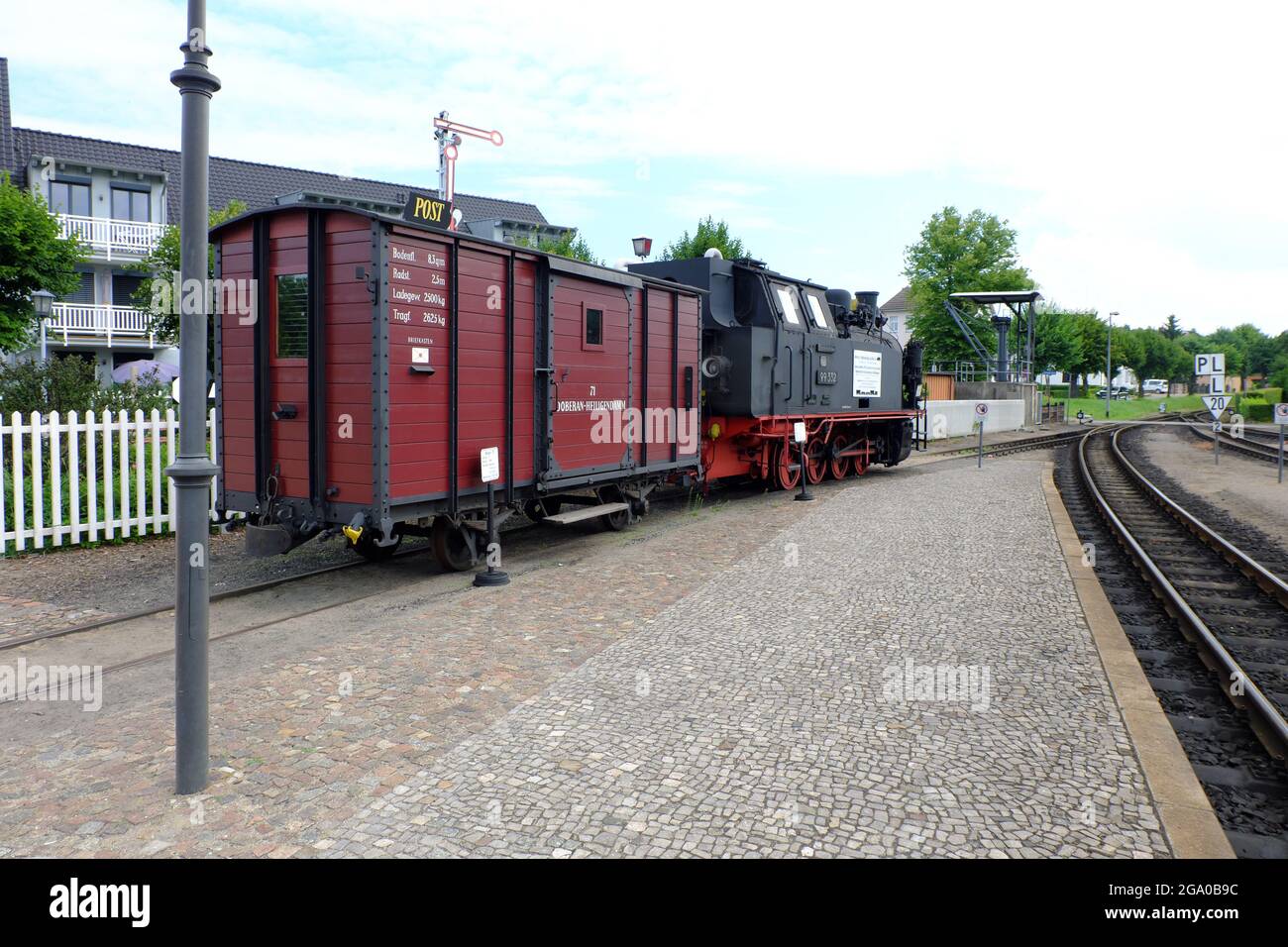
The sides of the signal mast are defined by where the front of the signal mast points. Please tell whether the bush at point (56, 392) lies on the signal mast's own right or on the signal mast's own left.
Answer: on the signal mast's own right

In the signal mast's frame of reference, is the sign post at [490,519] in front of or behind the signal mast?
in front

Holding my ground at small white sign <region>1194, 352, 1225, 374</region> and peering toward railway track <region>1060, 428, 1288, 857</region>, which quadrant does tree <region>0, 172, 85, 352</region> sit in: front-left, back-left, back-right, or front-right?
front-right

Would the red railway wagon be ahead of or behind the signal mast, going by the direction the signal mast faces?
ahead

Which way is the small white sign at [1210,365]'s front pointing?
toward the camera

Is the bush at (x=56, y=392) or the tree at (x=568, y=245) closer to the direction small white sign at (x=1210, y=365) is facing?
the bush

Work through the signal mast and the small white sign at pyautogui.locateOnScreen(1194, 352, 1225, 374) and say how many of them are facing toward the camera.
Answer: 2

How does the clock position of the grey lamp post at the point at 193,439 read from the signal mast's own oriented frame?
The grey lamp post is roughly at 12 o'clock from the signal mast.

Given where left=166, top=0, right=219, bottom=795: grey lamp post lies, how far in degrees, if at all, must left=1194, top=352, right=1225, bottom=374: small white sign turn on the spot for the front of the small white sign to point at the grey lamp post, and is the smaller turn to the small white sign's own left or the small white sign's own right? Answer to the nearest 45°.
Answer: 0° — it already faces it

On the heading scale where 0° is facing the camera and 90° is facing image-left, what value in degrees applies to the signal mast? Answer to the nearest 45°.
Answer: approximately 0°

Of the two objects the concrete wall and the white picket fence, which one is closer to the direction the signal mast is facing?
the white picket fence
